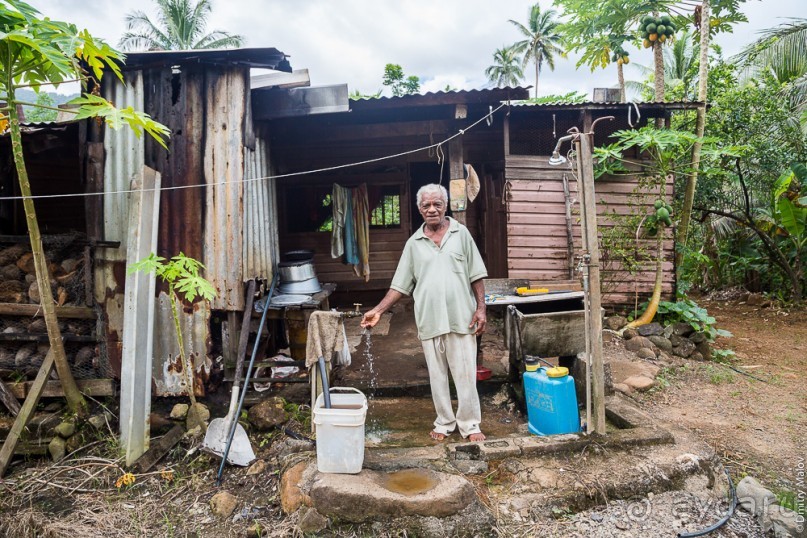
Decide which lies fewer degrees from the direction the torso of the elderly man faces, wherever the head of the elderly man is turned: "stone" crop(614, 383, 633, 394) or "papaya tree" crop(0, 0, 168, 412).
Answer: the papaya tree

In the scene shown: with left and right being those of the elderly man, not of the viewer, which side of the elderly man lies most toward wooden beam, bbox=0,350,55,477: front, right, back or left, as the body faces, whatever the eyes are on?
right

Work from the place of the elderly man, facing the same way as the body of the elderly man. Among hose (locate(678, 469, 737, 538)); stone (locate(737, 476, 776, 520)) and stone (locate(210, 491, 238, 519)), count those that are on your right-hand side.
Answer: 1

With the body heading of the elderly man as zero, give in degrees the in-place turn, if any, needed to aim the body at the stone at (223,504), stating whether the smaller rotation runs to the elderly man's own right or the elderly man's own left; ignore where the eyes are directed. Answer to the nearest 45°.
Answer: approximately 90° to the elderly man's own right

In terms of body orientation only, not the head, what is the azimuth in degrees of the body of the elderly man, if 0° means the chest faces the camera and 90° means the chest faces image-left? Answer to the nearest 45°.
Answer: approximately 0°
